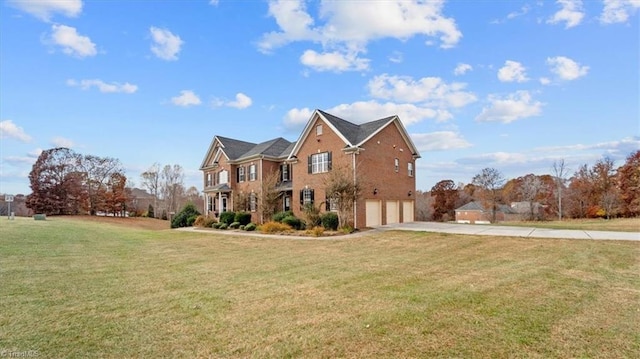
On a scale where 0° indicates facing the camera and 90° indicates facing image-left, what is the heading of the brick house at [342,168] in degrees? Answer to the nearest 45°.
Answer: approximately 45°

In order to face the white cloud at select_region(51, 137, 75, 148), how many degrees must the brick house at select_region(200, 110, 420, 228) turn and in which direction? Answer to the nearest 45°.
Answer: approximately 90° to its right

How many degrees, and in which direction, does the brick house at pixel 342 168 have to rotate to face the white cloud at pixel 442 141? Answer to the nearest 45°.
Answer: approximately 180°

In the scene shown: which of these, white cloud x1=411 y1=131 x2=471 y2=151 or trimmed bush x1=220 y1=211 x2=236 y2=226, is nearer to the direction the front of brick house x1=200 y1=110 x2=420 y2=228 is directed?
the trimmed bush

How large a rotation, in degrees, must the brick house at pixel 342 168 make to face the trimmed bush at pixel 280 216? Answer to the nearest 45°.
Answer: approximately 45° to its right

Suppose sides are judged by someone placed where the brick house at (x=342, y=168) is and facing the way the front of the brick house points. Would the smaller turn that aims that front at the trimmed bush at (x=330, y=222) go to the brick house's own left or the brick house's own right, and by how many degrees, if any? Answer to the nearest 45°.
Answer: approximately 45° to the brick house's own left
